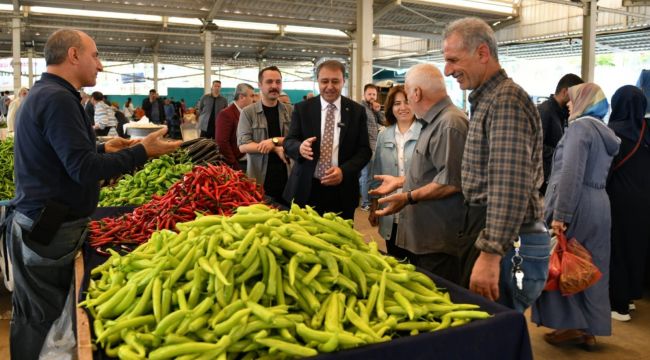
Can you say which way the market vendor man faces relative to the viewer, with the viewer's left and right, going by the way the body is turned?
facing to the right of the viewer

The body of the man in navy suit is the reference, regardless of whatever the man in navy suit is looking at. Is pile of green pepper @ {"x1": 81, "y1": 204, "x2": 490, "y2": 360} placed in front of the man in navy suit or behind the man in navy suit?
in front

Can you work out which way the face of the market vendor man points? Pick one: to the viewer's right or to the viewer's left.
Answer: to the viewer's right

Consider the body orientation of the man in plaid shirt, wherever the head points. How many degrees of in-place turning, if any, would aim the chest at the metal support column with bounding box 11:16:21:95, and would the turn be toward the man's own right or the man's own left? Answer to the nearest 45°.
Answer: approximately 45° to the man's own right

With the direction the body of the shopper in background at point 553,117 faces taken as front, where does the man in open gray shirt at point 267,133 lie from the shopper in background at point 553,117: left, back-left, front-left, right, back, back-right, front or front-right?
back-right

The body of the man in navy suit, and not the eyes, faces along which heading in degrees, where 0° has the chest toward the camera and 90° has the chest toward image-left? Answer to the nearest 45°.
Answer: approximately 0°
